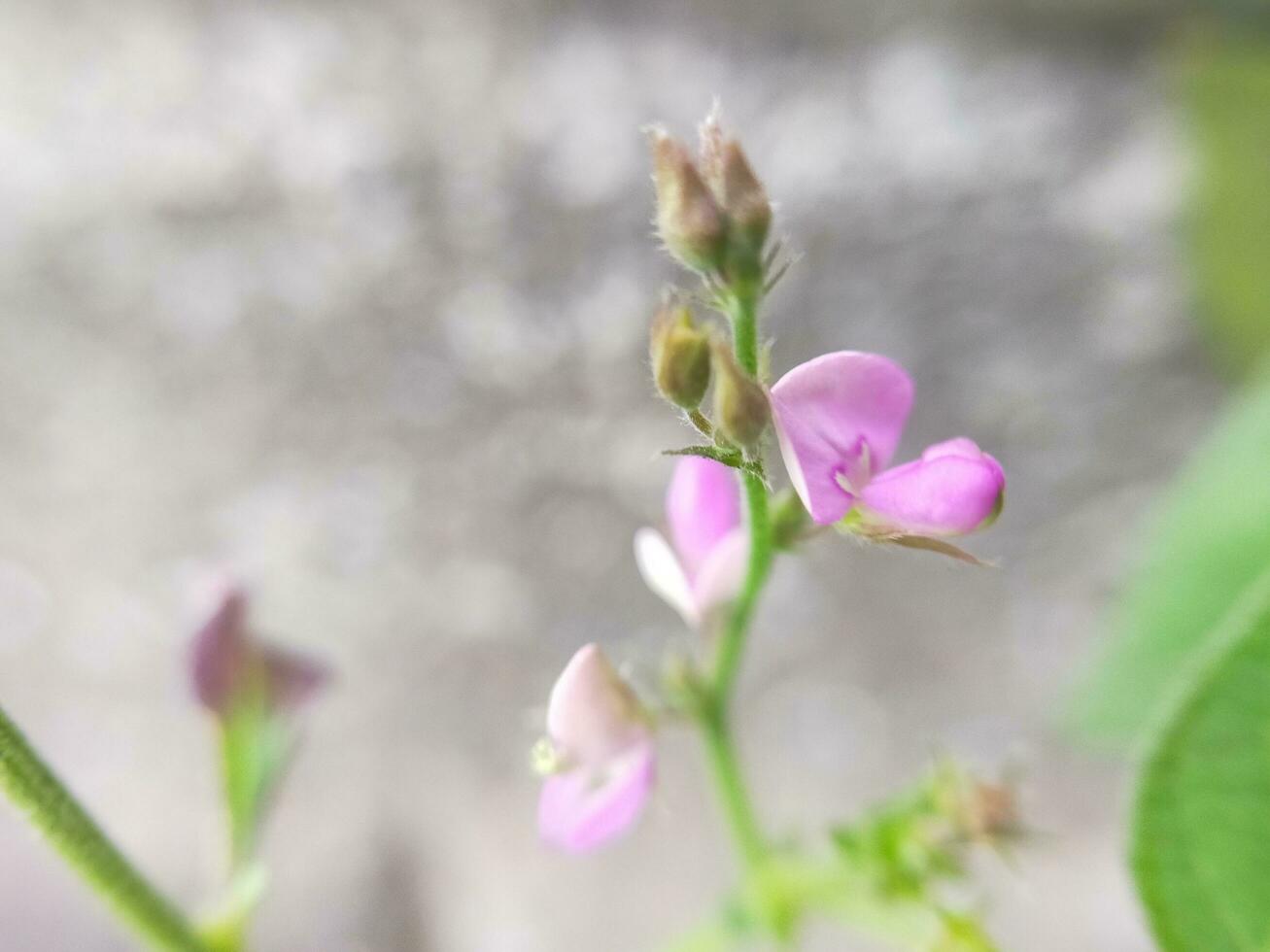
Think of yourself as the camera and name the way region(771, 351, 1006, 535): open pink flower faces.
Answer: facing the viewer and to the right of the viewer
